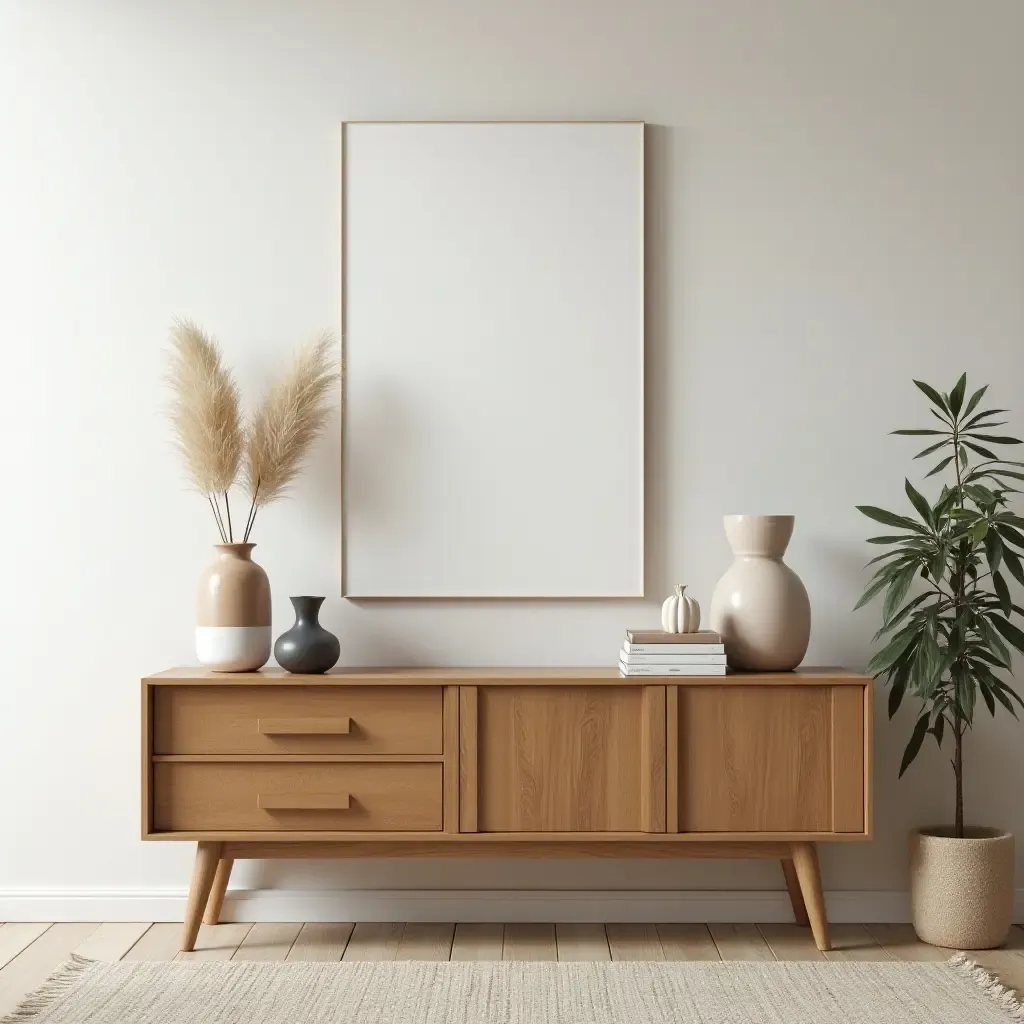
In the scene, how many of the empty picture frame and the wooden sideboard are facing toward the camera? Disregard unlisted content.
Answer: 2

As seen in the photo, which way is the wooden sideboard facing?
toward the camera

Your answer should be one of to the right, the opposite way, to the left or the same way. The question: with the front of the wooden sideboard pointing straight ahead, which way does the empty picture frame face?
the same way

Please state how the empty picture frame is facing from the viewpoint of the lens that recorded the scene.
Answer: facing the viewer

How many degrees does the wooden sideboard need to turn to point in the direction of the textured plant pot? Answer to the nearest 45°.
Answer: approximately 90° to its left
